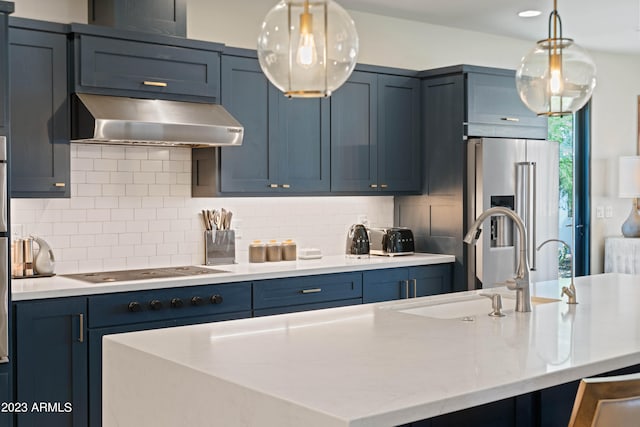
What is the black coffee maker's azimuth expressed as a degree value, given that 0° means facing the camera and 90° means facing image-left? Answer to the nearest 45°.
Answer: approximately 315°

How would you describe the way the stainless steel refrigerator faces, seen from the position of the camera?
facing the viewer and to the right of the viewer

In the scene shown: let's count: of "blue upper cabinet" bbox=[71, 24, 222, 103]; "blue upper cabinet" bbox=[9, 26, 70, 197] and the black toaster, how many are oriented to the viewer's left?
0

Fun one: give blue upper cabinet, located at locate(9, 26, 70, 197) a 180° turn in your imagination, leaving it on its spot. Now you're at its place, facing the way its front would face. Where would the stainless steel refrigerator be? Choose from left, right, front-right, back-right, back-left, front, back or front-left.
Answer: back-right

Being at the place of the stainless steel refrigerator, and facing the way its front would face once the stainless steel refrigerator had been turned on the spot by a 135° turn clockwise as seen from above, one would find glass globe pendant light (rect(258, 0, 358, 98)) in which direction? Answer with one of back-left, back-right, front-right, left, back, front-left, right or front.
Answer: left

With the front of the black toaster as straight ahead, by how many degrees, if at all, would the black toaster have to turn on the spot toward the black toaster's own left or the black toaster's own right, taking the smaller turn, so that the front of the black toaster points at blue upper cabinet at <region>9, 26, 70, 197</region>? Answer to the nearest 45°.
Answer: approximately 90° to the black toaster's own right

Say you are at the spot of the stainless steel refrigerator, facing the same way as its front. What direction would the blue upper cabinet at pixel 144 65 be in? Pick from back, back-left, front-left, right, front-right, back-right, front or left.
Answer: right

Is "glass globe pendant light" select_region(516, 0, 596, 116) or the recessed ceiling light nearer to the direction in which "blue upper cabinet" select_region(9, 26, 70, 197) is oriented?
the glass globe pendant light

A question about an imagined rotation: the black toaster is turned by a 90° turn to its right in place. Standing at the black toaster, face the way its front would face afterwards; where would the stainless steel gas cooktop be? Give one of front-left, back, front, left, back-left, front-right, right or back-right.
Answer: front

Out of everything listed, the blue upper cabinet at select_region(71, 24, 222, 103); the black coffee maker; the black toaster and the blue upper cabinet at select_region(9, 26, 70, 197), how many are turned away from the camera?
0

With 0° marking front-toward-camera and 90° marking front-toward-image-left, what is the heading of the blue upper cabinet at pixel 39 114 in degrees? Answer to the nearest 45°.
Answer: approximately 315°

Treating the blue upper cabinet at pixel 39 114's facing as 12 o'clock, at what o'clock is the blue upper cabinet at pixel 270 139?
the blue upper cabinet at pixel 270 139 is roughly at 10 o'clock from the blue upper cabinet at pixel 39 114.

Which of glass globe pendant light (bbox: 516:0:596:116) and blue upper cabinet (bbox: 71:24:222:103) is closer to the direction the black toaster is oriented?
the glass globe pendant light

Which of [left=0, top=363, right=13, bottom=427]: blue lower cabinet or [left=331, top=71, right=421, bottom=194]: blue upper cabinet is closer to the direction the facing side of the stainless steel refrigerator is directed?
the blue lower cabinet
